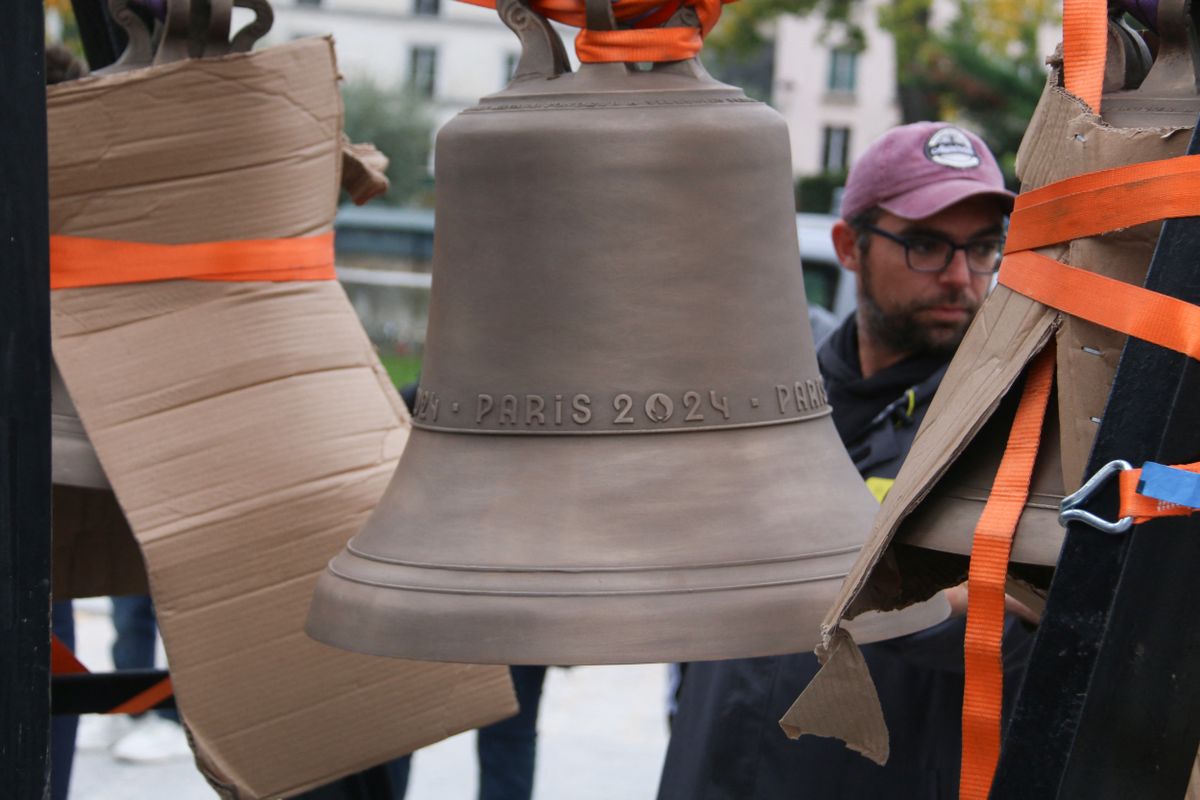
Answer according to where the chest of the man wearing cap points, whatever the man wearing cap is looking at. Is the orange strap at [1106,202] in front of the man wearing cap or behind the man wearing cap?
in front

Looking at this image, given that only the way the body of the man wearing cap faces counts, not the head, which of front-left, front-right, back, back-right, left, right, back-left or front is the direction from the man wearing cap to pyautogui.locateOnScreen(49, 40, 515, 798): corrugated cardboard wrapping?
right

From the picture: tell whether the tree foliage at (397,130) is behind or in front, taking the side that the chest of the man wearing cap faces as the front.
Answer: behind

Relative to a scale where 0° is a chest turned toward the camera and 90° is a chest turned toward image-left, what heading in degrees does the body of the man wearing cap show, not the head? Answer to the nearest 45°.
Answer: approximately 315°

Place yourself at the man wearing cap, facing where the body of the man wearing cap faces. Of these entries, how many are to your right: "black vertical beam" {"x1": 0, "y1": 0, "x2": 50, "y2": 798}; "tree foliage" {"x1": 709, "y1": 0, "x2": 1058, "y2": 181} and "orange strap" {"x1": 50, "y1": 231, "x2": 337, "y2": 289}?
2

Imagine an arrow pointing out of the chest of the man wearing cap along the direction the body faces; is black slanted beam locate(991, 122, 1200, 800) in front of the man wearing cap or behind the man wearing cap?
in front

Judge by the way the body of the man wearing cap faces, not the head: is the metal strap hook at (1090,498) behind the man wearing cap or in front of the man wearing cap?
in front

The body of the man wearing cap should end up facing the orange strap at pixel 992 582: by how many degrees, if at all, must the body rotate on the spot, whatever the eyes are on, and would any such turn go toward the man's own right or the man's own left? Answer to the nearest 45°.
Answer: approximately 45° to the man's own right

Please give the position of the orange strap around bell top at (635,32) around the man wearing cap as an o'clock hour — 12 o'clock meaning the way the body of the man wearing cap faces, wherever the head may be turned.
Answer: The orange strap around bell top is roughly at 2 o'clock from the man wearing cap.

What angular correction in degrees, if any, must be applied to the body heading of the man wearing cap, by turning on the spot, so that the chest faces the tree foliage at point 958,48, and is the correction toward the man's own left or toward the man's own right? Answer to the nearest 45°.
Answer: approximately 135° to the man's own left
